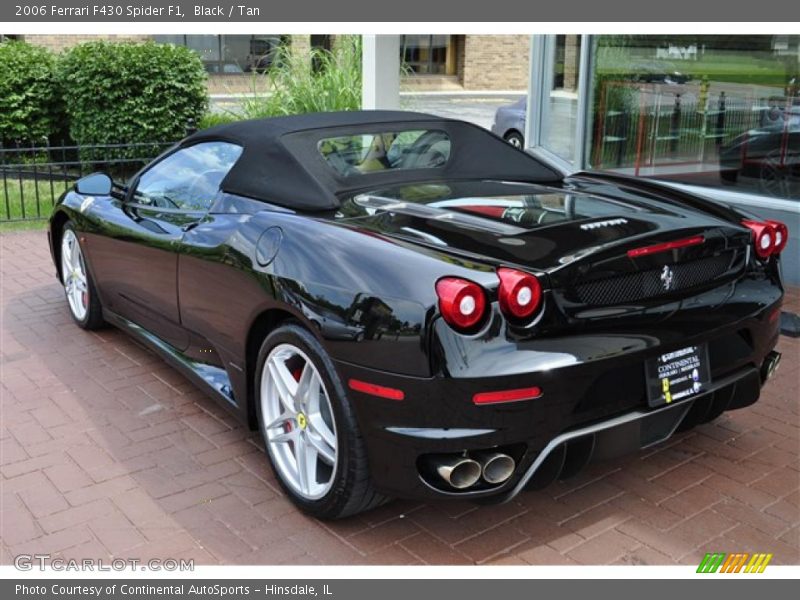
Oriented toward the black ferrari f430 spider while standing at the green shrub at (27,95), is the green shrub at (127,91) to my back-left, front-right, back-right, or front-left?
front-left

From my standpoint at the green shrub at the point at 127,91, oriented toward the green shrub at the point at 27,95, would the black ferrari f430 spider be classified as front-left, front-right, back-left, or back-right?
back-left

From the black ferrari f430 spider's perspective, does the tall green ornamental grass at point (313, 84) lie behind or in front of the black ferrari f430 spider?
in front

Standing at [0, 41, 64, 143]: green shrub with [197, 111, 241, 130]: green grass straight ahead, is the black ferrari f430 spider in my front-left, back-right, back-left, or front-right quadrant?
front-right

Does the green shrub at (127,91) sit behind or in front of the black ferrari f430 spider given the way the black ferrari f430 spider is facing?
in front

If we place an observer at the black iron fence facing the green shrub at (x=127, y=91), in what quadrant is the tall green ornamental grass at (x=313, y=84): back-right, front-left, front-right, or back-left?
front-right

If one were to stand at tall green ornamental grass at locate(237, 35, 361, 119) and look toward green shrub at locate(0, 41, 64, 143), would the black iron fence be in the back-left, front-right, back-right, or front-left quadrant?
front-left

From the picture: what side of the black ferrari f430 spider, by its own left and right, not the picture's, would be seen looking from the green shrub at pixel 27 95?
front

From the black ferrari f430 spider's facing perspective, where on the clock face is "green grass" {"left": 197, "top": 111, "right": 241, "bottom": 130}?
The green grass is roughly at 1 o'clock from the black ferrari f430 spider.

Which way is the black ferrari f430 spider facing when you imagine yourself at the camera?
facing away from the viewer and to the left of the viewer

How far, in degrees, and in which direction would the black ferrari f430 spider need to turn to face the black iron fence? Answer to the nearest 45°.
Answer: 0° — it already faces it
